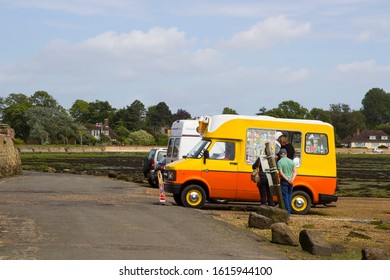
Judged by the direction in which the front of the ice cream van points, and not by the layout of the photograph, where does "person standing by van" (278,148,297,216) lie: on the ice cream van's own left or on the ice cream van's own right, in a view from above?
on the ice cream van's own left

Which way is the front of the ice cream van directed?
to the viewer's left

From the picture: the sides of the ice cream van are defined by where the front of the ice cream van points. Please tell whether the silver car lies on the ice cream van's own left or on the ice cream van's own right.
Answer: on the ice cream van's own right

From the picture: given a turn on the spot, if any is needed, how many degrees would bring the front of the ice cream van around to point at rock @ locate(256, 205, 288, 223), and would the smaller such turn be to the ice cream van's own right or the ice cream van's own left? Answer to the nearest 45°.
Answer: approximately 90° to the ice cream van's own left

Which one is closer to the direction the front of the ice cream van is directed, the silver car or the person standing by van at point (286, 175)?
the silver car

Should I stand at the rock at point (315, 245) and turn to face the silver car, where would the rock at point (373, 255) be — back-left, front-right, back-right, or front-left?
back-right

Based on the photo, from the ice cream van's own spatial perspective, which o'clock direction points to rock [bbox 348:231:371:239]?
The rock is roughly at 8 o'clock from the ice cream van.
